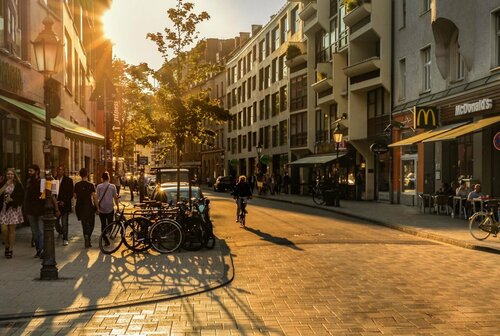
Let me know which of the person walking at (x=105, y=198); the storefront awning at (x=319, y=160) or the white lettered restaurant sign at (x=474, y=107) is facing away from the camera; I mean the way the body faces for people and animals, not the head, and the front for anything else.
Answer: the person walking

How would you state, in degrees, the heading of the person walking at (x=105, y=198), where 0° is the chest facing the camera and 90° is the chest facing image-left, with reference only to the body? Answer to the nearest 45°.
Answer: approximately 180°

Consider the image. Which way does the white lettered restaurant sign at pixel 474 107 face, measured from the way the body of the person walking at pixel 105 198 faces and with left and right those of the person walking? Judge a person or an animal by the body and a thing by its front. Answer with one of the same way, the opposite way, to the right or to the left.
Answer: to the left

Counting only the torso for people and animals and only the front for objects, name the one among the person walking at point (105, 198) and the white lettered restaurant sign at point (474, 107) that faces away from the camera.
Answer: the person walking

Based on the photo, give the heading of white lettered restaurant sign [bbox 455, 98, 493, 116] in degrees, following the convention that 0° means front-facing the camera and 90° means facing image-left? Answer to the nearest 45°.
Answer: approximately 45°
